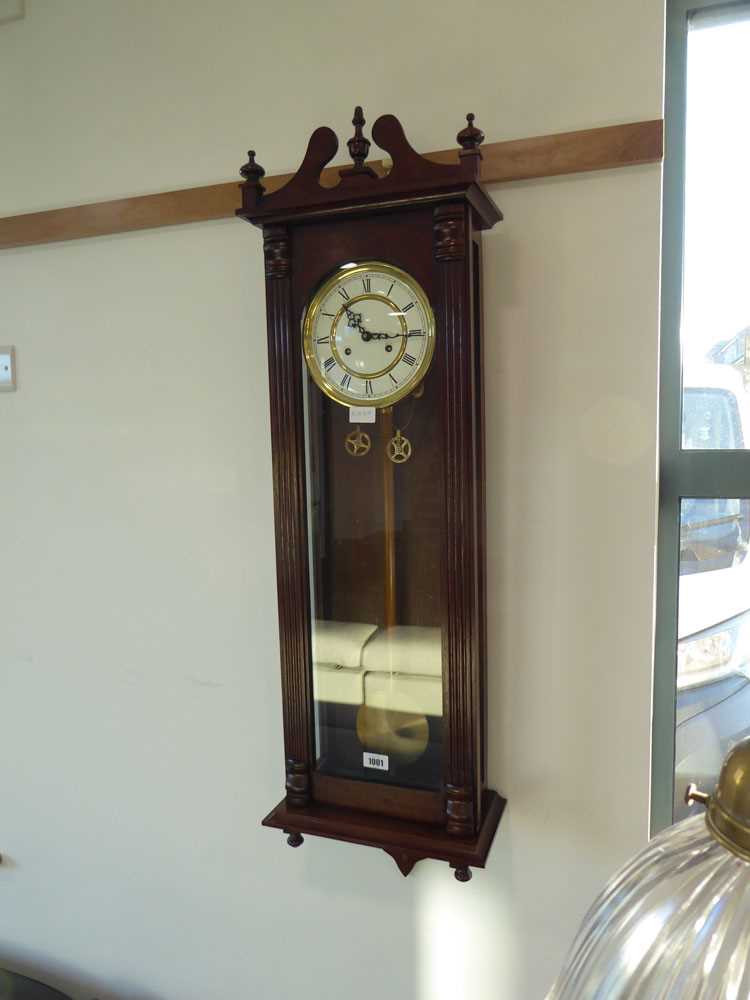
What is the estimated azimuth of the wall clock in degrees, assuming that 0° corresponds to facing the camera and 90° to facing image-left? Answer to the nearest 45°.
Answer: approximately 45°

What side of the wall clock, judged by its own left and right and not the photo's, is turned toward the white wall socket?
right

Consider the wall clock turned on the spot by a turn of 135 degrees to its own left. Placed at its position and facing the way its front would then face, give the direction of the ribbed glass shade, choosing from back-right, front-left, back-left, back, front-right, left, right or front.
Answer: right
